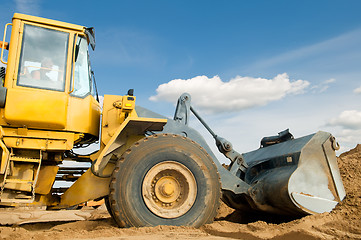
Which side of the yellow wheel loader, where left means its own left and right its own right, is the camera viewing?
right
